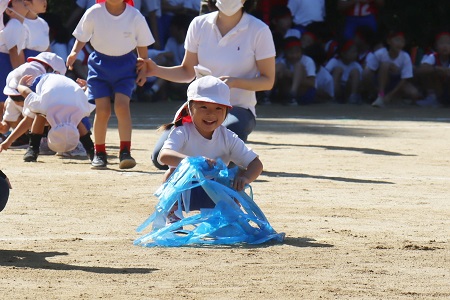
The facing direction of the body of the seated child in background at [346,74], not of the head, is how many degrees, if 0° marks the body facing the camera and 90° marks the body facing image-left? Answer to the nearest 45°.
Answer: approximately 0°

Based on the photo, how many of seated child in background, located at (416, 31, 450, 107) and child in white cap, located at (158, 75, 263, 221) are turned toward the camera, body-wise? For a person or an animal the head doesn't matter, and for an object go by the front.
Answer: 2

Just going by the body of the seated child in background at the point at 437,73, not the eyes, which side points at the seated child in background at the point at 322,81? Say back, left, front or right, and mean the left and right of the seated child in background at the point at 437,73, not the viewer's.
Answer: right
